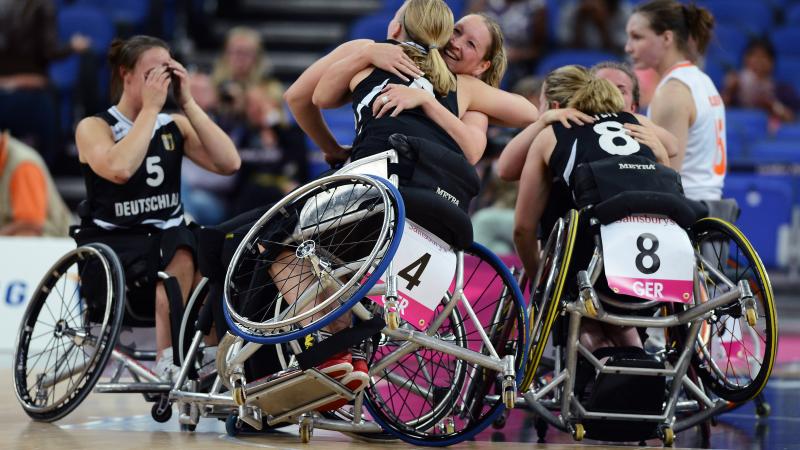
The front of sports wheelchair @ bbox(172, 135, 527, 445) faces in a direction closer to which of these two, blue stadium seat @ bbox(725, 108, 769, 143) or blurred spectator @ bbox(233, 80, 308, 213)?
the blurred spectator

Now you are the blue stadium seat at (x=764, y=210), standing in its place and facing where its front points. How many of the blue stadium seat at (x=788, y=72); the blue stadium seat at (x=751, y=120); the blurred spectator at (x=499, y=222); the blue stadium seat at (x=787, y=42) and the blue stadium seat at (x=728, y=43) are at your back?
4

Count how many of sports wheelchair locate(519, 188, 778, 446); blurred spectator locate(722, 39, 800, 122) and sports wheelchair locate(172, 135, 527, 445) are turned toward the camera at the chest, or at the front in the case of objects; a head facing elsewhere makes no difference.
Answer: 1

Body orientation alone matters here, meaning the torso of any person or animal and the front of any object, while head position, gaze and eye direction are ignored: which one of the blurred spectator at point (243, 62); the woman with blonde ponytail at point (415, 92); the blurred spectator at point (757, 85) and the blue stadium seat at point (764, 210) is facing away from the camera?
the woman with blonde ponytail

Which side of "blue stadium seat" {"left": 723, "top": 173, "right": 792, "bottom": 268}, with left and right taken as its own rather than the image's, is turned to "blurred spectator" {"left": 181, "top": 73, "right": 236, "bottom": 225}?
right

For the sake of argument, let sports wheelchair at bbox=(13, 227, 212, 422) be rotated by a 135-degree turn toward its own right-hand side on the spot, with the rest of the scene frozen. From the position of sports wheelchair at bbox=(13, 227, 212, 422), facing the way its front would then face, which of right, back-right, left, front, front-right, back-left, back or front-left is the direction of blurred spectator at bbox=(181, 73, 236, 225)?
right

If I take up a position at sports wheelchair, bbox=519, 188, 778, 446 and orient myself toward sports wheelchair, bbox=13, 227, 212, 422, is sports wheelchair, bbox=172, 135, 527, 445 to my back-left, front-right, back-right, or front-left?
front-left

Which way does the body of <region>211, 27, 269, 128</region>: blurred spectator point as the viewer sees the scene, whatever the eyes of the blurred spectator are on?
toward the camera

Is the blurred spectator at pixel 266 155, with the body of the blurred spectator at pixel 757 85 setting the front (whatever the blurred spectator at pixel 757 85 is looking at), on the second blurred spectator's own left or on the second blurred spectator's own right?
on the second blurred spectator's own right

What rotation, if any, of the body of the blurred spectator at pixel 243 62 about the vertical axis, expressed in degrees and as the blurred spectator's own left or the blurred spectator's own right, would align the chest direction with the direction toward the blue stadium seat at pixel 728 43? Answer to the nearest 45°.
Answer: approximately 90° to the blurred spectator's own left

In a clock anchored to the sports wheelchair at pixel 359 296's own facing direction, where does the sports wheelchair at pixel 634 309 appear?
the sports wheelchair at pixel 634 309 is roughly at 4 o'clock from the sports wheelchair at pixel 359 296.

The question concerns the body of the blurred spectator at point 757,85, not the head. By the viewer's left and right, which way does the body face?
facing the viewer

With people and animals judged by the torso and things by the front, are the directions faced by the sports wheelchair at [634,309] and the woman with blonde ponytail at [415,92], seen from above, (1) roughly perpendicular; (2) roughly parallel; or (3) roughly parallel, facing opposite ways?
roughly parallel

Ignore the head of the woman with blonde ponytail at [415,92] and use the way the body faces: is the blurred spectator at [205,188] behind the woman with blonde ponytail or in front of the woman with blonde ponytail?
in front

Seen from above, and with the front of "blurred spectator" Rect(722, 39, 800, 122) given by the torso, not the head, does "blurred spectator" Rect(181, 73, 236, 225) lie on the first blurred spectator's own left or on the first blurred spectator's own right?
on the first blurred spectator's own right

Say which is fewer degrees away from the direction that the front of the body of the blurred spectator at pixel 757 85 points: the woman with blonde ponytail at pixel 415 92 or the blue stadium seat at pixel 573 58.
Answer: the woman with blonde ponytail

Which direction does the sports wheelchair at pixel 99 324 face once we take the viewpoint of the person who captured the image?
facing the viewer and to the right of the viewer
